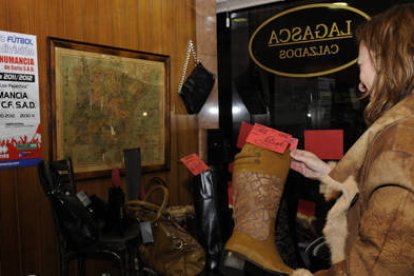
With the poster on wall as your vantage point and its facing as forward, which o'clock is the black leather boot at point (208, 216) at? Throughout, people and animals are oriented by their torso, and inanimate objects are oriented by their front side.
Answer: The black leather boot is roughly at 11 o'clock from the poster on wall.

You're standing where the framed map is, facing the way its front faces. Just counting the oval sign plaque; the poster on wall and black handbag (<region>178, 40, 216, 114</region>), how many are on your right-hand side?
1

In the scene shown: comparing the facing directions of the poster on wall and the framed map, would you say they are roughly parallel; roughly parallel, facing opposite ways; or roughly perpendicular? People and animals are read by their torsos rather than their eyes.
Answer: roughly parallel

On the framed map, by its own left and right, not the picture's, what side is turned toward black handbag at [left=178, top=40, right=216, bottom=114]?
left

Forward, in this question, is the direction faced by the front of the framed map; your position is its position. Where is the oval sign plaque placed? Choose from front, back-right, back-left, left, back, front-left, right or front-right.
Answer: front-left

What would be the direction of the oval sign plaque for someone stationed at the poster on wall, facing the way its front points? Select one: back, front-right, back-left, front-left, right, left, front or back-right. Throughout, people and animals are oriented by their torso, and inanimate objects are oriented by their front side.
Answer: front-left

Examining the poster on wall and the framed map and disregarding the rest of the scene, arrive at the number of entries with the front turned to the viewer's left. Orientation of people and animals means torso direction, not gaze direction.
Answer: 0

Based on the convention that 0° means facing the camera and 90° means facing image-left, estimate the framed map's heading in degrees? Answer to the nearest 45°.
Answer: approximately 315°

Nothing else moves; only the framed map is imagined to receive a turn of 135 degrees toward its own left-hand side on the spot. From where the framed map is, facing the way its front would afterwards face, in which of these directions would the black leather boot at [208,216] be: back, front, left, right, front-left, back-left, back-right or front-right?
back-right
